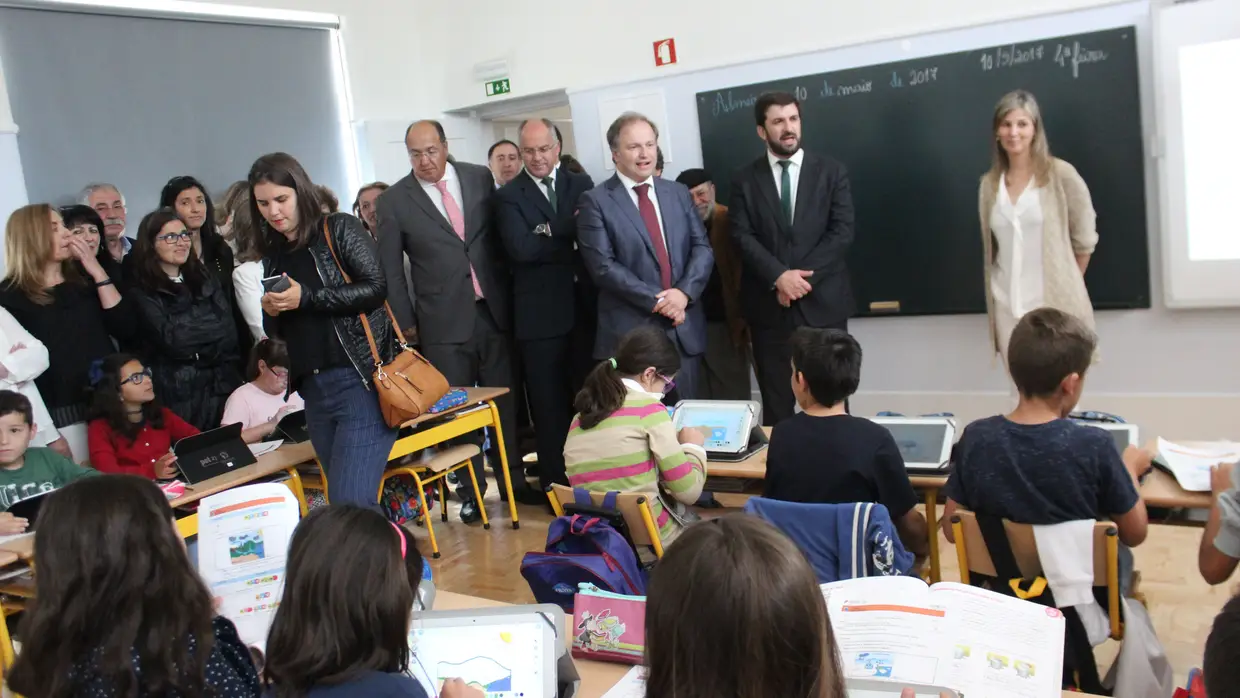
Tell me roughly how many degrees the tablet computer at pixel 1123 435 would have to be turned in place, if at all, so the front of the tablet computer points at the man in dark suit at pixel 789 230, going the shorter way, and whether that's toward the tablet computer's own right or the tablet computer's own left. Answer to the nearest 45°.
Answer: approximately 135° to the tablet computer's own right

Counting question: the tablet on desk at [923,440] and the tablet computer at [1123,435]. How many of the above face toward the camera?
2

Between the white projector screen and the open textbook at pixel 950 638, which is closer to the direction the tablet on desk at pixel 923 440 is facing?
the open textbook

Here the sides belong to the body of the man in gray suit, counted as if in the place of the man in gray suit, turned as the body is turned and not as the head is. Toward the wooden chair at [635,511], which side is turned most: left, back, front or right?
front

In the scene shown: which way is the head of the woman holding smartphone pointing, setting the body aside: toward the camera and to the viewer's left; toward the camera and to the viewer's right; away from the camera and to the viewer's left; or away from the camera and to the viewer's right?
toward the camera and to the viewer's left

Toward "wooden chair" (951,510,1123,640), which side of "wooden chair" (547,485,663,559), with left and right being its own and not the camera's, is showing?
right

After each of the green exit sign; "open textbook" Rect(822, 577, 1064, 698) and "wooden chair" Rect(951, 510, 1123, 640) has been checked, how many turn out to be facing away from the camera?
1

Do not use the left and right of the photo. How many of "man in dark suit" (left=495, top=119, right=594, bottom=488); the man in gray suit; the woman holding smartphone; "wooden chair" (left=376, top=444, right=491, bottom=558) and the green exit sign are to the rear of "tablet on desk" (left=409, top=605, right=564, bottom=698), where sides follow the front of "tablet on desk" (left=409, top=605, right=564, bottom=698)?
5

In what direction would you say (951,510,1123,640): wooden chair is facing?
away from the camera

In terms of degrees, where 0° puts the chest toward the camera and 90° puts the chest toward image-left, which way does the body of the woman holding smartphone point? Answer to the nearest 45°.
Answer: approximately 45°

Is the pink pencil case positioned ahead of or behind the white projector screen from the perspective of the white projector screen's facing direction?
ahead

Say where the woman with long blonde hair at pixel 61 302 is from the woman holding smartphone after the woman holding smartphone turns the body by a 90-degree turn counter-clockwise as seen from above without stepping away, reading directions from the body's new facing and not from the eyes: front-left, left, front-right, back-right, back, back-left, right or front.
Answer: back

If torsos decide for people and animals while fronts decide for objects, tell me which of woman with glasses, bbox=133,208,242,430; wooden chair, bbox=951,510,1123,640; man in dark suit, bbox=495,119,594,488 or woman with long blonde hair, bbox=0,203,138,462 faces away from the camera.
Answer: the wooden chair

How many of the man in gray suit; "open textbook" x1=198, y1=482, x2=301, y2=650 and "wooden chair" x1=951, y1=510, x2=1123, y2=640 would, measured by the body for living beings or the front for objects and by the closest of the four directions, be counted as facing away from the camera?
1

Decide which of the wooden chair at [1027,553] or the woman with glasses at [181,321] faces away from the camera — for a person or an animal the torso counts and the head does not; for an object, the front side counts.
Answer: the wooden chair
